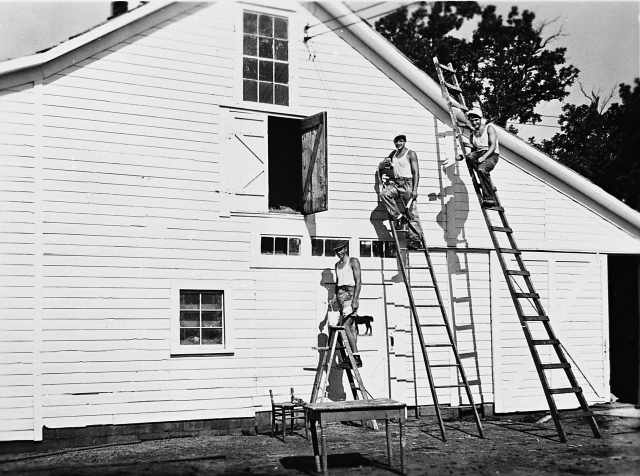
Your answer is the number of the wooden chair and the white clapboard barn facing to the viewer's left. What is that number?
0

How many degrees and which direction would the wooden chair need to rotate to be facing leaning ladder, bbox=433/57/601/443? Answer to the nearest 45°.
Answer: approximately 45° to its left

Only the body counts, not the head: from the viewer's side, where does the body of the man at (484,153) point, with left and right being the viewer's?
facing the viewer and to the left of the viewer

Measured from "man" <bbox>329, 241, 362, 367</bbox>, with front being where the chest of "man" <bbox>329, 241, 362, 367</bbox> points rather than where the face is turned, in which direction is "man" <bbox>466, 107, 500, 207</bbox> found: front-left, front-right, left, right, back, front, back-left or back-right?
back-left

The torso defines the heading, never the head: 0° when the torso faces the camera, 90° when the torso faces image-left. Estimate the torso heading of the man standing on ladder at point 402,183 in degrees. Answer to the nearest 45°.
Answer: approximately 45°

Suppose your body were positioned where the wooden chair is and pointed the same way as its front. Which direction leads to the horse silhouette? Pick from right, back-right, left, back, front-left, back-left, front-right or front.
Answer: left

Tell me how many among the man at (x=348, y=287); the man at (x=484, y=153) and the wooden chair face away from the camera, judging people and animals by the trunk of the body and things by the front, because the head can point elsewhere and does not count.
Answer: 0

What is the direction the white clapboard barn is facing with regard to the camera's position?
facing the viewer

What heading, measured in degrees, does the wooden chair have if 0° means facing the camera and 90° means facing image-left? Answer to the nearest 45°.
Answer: approximately 315°

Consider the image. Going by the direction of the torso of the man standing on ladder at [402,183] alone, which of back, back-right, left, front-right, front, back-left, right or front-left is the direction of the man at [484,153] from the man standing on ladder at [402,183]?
back-left
